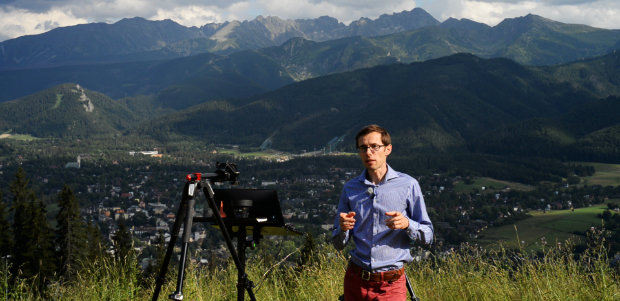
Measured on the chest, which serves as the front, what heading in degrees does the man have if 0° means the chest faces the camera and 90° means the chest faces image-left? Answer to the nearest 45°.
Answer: approximately 45°

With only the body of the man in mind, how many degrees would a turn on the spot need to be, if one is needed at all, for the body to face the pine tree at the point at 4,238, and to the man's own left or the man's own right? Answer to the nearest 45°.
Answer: approximately 90° to the man's own right

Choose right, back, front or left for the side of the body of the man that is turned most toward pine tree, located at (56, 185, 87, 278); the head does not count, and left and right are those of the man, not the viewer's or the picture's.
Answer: right

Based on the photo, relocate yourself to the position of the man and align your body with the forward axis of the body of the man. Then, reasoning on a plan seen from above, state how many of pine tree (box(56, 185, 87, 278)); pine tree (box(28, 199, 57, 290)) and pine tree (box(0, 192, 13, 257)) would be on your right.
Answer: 3

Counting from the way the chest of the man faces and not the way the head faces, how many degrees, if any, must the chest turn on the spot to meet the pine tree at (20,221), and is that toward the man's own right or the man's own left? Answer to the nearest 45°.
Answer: approximately 90° to the man's own right

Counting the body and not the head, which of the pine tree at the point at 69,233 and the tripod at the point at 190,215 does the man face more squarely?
the tripod

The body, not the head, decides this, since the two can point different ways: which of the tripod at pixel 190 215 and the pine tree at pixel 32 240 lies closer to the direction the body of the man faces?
the tripod

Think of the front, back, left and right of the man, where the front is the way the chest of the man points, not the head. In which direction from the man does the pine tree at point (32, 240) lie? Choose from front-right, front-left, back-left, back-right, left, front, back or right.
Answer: right
